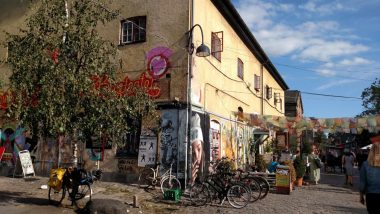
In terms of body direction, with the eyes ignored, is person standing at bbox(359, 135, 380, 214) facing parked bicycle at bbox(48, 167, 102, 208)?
no

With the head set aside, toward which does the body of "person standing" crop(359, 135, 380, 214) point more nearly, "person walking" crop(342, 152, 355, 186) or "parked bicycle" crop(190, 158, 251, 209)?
the person walking

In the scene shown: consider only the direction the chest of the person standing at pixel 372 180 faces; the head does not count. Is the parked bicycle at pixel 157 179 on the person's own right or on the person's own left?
on the person's own left

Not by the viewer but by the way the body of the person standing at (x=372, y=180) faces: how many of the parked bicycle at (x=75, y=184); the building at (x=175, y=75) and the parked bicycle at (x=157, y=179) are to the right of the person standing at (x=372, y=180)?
0

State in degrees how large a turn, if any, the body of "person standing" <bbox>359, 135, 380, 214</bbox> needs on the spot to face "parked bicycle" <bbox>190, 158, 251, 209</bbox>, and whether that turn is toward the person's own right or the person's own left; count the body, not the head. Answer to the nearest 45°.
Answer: approximately 45° to the person's own left

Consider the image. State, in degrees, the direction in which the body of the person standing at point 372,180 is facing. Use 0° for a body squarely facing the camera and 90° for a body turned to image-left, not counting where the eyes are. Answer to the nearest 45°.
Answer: approximately 180°

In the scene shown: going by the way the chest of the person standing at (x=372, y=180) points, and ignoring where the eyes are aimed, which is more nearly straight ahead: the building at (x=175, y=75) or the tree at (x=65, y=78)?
the building

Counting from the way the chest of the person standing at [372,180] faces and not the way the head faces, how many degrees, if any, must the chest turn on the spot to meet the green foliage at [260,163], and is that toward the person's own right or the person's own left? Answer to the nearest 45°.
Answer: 0° — they already face it

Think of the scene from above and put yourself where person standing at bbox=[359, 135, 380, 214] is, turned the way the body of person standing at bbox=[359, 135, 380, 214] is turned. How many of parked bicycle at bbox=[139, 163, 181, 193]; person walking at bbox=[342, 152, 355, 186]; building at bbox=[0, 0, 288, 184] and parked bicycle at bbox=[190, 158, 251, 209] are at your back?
0

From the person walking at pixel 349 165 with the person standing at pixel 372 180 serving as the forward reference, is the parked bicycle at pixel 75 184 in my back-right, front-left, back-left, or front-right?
front-right

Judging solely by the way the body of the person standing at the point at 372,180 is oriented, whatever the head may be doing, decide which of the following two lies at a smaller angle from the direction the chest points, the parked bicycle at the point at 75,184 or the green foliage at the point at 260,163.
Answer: the green foliage

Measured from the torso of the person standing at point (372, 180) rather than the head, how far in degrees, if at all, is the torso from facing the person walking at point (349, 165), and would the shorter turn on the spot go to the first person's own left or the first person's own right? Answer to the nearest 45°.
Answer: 0° — they already face them

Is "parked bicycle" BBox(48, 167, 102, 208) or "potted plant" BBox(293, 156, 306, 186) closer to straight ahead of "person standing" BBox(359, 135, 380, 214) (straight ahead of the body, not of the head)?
the potted plant

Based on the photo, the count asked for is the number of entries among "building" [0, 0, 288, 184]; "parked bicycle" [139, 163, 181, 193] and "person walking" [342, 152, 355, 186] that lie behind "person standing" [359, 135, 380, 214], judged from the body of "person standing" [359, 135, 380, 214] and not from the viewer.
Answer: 0

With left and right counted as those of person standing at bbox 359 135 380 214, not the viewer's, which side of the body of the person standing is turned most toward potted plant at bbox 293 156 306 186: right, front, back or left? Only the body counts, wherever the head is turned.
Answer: front

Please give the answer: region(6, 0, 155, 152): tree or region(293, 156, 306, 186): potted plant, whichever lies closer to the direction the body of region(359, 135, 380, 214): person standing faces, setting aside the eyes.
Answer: the potted plant

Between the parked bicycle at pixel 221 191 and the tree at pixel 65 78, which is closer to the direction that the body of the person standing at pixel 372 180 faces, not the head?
the parked bicycle
